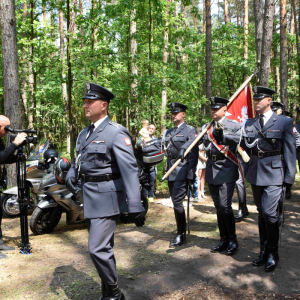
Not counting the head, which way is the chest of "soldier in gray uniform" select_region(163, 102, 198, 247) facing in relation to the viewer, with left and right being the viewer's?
facing the viewer and to the left of the viewer

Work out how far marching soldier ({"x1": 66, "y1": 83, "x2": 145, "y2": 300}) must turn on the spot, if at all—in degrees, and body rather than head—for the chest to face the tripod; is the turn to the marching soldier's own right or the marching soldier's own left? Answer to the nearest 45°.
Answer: approximately 90° to the marching soldier's own right

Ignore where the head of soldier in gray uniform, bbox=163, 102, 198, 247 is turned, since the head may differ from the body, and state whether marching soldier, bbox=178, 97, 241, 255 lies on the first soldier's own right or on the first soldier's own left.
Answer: on the first soldier's own left

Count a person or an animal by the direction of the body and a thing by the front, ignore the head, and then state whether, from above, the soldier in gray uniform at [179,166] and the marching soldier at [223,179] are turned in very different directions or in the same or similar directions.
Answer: same or similar directions

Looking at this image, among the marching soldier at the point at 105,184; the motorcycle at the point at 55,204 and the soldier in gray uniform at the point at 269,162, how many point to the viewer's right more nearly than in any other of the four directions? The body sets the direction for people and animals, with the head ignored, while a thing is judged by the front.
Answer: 0

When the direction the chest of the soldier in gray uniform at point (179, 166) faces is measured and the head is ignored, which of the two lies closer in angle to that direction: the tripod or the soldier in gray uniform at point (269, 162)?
the tripod

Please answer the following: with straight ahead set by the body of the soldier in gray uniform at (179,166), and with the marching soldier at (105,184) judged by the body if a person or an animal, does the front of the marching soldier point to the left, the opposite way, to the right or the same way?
the same way

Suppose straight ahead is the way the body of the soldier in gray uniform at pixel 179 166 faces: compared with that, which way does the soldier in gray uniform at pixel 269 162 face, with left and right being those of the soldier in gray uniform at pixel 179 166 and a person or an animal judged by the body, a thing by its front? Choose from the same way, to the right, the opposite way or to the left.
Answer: the same way

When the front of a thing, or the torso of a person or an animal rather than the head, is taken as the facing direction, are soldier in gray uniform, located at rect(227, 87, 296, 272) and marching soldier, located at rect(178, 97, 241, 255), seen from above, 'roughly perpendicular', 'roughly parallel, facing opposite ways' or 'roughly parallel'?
roughly parallel

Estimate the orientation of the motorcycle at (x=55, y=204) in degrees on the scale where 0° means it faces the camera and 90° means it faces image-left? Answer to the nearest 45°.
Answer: approximately 90°

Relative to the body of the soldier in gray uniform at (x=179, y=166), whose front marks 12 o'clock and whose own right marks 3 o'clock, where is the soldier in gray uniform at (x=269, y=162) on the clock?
the soldier in gray uniform at (x=269, y=162) is roughly at 9 o'clock from the soldier in gray uniform at (x=179, y=166).

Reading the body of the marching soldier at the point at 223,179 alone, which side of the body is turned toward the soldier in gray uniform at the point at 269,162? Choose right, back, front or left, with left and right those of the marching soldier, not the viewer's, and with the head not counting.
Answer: left

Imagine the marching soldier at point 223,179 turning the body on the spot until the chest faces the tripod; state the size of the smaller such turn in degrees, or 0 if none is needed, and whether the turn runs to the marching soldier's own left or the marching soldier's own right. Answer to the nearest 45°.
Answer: approximately 45° to the marching soldier's own right

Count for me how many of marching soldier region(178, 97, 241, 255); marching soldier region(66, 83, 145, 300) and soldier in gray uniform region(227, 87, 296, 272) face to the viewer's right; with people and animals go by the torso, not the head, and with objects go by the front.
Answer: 0

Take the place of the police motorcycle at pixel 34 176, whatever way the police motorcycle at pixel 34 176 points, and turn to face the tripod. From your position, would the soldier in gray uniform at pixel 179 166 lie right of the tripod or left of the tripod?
left

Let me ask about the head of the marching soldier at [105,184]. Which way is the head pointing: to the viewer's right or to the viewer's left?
to the viewer's left

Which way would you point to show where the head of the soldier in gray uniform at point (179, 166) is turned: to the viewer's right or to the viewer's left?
to the viewer's left
